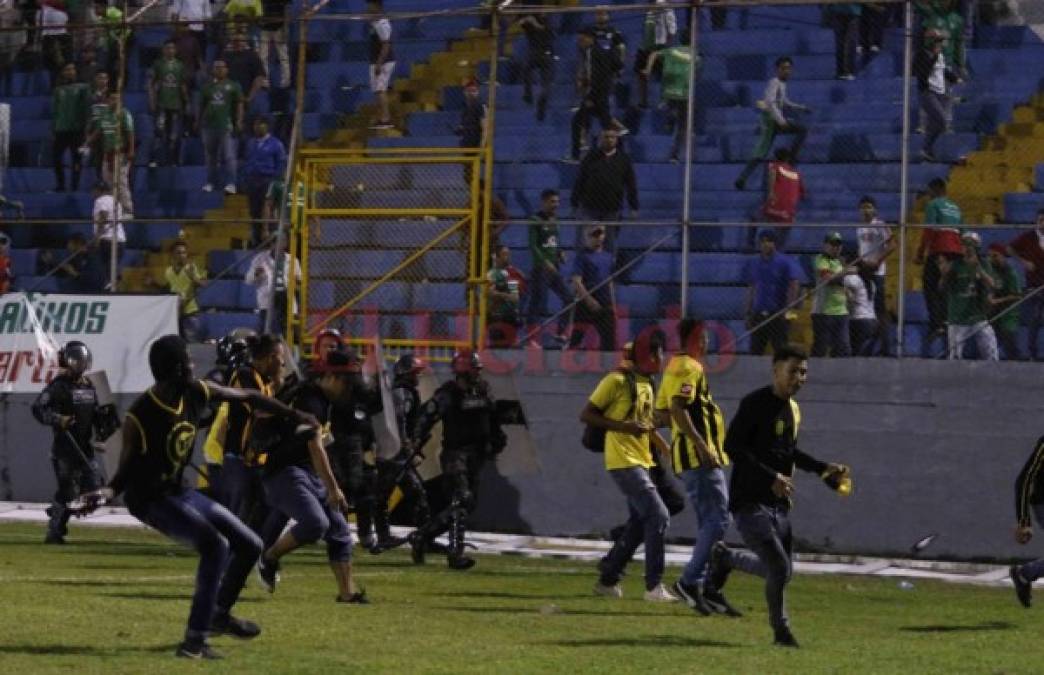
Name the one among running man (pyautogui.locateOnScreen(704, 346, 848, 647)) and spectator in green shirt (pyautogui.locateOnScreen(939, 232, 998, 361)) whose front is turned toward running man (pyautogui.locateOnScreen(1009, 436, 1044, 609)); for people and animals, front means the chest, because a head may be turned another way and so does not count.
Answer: the spectator in green shirt

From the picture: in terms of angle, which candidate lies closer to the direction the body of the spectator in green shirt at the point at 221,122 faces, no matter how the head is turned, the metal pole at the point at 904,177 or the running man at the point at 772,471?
the running man
